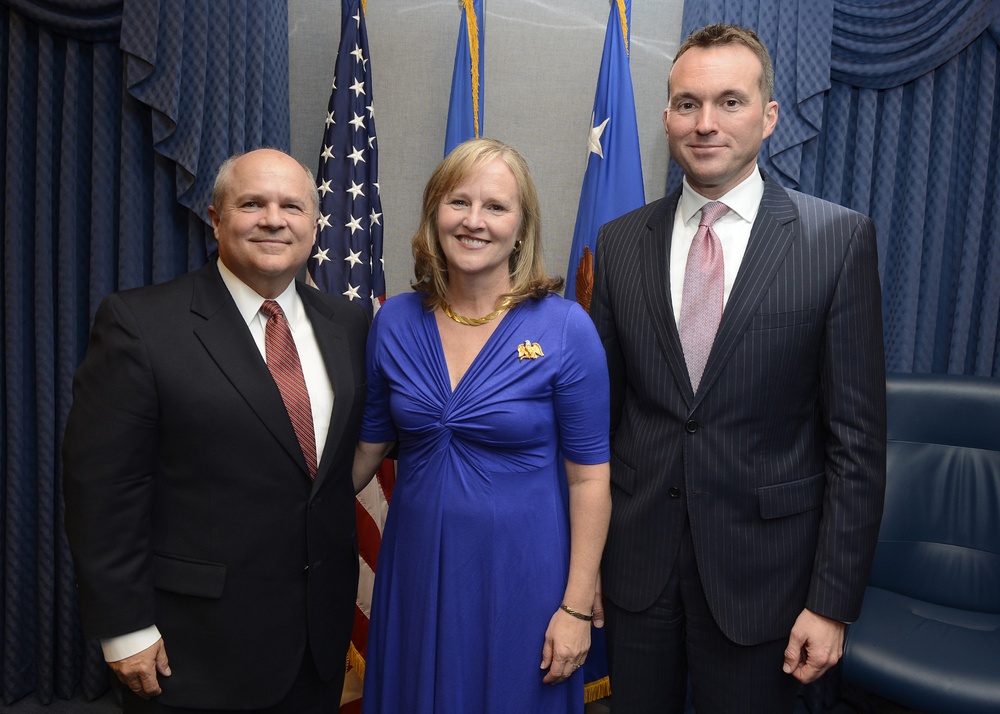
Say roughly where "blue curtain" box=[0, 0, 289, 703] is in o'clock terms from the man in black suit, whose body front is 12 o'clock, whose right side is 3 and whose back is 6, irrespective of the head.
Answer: The blue curtain is roughly at 7 o'clock from the man in black suit.

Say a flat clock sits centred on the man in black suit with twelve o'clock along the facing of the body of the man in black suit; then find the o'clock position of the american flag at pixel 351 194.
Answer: The american flag is roughly at 8 o'clock from the man in black suit.

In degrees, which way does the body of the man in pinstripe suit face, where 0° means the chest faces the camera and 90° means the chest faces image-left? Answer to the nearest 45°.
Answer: approximately 45°

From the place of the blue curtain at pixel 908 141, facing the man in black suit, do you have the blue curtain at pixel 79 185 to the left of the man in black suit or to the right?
right

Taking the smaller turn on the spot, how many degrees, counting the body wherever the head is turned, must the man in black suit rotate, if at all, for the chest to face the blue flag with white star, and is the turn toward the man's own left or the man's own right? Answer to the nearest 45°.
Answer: approximately 90° to the man's own left

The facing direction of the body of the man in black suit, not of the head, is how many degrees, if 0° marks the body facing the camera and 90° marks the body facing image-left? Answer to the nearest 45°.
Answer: approximately 315°
